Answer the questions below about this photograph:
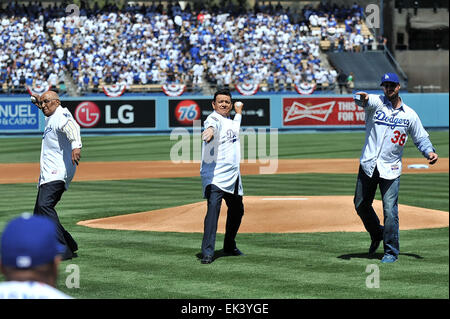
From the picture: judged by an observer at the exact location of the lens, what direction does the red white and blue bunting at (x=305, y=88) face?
facing the viewer

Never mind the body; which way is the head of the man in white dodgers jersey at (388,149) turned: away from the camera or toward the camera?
toward the camera

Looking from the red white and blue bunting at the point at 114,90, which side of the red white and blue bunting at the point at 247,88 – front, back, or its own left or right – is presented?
right

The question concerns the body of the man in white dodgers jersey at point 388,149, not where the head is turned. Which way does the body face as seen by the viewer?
toward the camera

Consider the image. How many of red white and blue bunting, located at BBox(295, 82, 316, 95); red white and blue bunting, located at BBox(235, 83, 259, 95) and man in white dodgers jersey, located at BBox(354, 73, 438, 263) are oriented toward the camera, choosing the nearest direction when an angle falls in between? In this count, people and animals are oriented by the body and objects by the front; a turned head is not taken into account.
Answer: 3

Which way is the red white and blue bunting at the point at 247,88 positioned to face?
toward the camera

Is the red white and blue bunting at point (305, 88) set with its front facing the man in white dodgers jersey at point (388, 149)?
yes

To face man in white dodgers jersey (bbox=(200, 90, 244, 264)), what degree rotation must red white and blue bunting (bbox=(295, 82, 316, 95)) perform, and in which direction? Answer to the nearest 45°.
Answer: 0° — it already faces them

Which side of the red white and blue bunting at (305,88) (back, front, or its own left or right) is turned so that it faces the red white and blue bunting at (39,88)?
right

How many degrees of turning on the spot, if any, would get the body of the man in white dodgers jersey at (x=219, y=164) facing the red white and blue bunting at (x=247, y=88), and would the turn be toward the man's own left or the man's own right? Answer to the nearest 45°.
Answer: approximately 135° to the man's own left

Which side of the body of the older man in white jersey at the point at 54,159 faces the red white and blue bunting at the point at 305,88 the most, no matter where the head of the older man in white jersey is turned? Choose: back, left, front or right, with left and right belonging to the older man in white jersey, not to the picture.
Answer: back

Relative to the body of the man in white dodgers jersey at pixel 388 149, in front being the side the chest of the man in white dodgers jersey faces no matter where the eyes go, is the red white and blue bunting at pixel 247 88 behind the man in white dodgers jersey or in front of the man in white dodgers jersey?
behind

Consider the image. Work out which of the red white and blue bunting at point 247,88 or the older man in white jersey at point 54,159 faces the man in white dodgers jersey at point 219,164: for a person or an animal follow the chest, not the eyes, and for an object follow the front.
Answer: the red white and blue bunting
